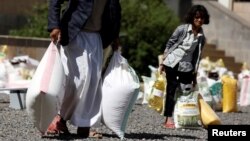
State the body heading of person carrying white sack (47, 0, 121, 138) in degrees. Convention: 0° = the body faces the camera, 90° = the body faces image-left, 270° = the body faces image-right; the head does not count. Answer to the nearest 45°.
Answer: approximately 315°
